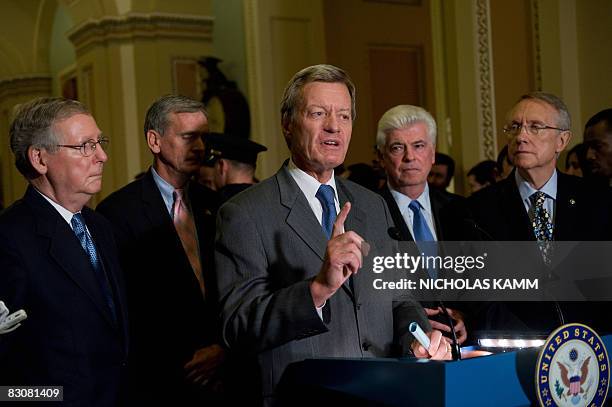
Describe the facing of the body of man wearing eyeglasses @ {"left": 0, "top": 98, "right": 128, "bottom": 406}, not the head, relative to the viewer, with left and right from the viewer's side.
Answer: facing the viewer and to the right of the viewer

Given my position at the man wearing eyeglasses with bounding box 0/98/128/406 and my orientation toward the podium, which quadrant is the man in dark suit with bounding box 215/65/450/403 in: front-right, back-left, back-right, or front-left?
front-left

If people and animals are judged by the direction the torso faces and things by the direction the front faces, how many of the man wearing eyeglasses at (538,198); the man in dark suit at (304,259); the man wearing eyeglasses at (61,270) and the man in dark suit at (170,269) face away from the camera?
0

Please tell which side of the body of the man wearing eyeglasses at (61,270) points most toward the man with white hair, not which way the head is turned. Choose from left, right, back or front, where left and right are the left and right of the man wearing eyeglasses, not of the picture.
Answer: left

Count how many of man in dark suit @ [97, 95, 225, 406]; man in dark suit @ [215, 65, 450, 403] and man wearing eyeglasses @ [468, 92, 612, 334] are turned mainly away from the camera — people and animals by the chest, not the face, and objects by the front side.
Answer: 0

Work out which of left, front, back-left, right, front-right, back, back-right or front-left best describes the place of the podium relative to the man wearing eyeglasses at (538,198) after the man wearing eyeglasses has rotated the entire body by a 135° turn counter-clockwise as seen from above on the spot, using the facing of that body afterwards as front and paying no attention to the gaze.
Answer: back-right

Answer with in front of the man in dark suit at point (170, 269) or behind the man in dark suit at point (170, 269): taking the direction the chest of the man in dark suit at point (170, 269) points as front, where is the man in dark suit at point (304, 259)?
in front

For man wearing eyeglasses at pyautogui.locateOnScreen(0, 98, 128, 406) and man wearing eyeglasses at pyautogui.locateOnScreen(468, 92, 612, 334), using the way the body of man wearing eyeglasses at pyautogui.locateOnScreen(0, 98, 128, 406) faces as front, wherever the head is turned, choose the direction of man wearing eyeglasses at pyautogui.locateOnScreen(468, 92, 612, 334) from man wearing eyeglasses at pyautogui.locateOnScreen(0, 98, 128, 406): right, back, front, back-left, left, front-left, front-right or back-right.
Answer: front-left

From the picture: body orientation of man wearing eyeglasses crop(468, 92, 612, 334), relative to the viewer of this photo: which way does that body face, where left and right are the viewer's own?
facing the viewer

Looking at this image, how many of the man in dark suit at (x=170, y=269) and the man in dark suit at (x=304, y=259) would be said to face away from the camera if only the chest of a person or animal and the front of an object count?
0

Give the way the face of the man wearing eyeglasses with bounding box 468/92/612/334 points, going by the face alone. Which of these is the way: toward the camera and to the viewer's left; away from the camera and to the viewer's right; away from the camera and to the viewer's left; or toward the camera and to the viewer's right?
toward the camera and to the viewer's left

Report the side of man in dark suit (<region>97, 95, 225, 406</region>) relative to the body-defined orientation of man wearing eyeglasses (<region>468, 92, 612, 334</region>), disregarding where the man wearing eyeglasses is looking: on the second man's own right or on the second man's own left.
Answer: on the second man's own right

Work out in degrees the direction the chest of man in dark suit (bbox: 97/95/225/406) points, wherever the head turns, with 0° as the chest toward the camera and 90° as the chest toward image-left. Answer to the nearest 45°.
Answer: approximately 315°
